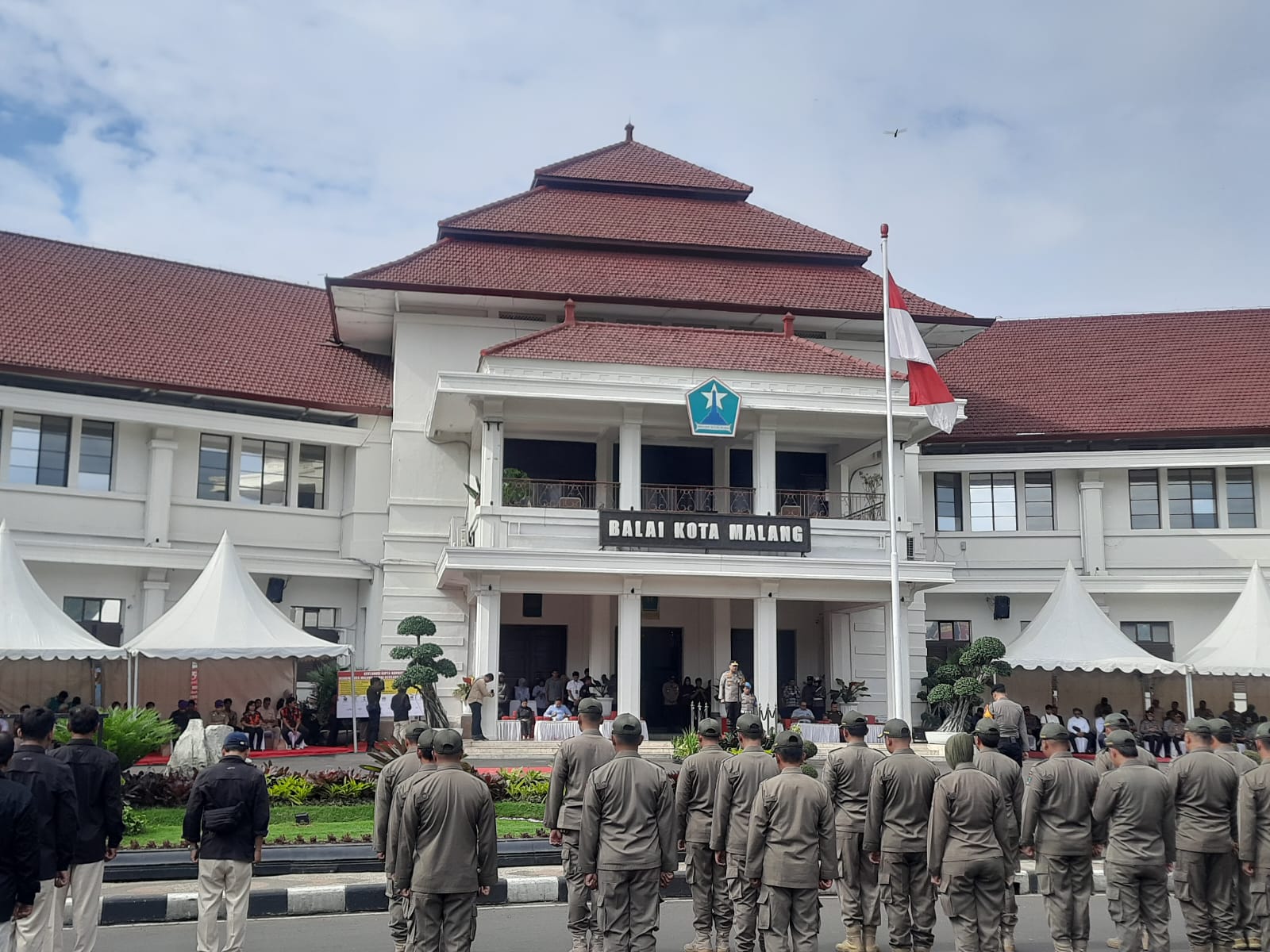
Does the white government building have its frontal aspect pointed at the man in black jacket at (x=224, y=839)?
yes

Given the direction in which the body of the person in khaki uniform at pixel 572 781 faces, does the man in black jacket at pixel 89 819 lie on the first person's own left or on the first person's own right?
on the first person's own left

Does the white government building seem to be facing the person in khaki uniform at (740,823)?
yes

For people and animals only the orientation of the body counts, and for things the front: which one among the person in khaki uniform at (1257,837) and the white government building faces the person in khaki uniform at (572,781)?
the white government building

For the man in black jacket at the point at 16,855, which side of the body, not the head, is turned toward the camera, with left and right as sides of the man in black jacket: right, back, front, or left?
back

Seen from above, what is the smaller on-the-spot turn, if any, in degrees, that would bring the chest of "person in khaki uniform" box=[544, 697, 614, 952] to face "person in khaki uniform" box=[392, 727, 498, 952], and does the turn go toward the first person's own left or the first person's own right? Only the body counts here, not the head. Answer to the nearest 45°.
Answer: approximately 135° to the first person's own left

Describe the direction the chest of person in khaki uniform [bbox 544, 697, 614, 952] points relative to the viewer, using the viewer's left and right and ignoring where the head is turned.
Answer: facing away from the viewer

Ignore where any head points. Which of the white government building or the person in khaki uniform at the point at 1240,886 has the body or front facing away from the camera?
the person in khaki uniform

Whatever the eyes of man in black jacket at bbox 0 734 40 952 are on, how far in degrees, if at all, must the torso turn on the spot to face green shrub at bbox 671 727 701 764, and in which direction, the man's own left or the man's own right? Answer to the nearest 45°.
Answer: approximately 45° to the man's own right

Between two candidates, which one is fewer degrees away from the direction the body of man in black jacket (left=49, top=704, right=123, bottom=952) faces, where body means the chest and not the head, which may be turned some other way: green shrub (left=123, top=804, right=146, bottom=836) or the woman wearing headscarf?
the green shrub

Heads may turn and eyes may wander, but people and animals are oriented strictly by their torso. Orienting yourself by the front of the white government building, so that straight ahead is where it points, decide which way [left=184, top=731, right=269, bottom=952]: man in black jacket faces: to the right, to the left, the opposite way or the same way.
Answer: the opposite way

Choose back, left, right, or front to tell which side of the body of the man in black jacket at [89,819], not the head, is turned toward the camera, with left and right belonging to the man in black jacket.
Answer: back

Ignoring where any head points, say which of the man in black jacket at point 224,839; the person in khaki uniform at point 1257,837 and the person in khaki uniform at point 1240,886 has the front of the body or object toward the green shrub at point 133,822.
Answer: the man in black jacket

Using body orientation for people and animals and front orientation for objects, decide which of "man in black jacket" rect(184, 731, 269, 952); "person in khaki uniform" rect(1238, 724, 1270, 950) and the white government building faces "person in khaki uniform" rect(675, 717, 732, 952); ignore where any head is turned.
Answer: the white government building

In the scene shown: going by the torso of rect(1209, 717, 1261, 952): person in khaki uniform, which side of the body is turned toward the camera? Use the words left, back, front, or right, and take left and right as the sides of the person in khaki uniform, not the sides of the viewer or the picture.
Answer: back

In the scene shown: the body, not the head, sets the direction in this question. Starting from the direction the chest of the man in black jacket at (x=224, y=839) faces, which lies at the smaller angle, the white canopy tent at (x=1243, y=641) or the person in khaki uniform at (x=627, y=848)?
the white canopy tent

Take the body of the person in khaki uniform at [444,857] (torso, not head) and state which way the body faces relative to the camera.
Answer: away from the camera
